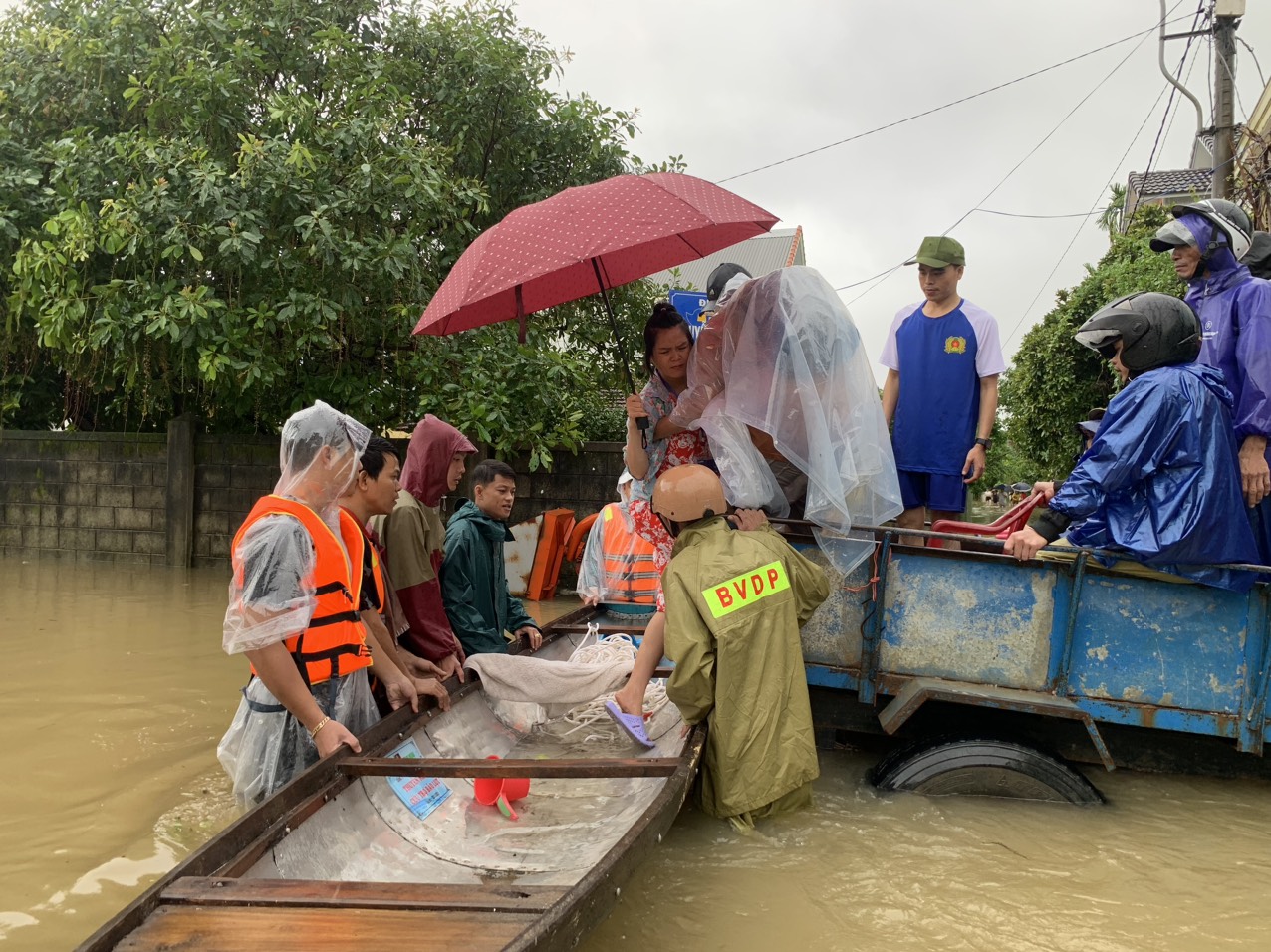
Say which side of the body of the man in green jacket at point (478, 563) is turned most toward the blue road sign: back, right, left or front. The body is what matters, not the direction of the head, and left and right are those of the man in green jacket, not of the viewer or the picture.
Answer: left

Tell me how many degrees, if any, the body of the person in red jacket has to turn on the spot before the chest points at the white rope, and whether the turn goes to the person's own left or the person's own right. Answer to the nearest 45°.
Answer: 0° — they already face it

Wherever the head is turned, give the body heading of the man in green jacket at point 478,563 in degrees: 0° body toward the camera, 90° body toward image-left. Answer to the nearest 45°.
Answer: approximately 315°

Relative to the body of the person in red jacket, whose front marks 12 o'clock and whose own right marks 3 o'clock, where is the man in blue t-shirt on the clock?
The man in blue t-shirt is roughly at 12 o'clock from the person in red jacket.

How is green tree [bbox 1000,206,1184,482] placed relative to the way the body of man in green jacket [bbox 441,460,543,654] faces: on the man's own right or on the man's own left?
on the man's own left

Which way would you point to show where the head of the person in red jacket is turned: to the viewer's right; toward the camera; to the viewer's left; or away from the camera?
to the viewer's right

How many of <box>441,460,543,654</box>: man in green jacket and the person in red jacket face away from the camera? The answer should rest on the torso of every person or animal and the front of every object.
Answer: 0

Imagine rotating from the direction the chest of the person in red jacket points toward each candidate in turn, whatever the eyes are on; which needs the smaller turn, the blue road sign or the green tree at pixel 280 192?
the blue road sign

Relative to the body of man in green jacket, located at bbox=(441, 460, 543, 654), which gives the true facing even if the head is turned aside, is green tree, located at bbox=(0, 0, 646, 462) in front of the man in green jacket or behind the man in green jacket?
behind

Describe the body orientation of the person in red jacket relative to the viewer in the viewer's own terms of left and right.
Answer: facing to the right of the viewer

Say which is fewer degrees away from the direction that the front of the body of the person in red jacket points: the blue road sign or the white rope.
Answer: the white rope
